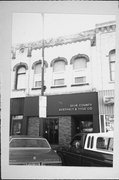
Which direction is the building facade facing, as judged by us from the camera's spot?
facing the viewer and to the left of the viewer

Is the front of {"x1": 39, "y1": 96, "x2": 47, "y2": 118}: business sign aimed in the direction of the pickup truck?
no
